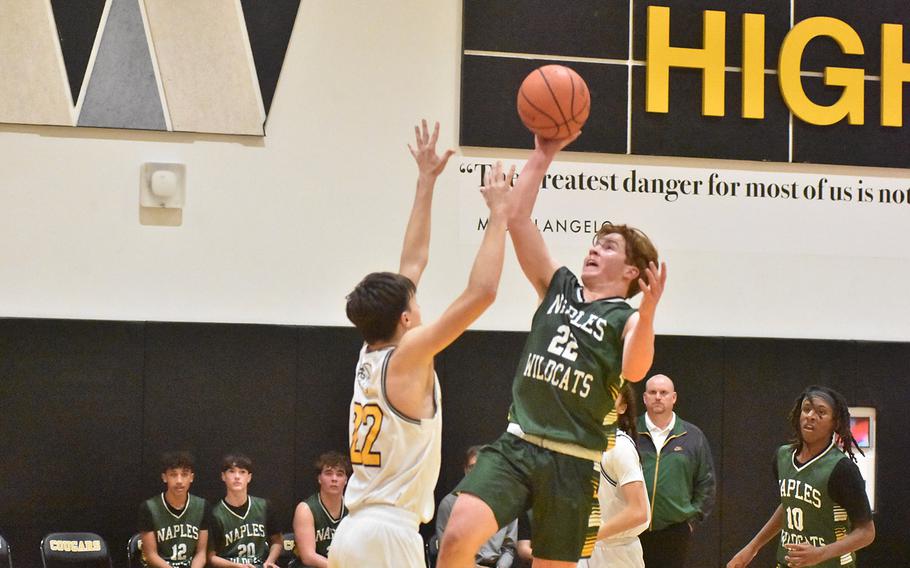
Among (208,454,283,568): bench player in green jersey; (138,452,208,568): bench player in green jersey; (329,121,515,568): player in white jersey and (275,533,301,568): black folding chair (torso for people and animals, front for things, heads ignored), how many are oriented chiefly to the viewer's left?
0

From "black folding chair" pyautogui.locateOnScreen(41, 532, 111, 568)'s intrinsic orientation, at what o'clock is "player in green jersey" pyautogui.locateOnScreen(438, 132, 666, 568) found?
The player in green jersey is roughly at 11 o'clock from the black folding chair.

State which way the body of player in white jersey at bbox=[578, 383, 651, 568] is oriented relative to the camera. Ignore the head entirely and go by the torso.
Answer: to the viewer's left

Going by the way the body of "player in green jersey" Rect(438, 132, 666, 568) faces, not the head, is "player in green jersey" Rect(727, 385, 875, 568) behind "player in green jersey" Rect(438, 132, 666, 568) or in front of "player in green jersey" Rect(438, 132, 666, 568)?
behind

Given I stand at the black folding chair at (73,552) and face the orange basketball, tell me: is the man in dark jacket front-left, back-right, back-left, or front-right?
front-left

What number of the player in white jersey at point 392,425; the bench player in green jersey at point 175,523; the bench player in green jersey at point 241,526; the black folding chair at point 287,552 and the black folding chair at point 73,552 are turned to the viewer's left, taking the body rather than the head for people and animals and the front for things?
0

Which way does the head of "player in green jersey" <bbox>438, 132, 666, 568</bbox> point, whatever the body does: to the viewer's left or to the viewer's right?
to the viewer's left

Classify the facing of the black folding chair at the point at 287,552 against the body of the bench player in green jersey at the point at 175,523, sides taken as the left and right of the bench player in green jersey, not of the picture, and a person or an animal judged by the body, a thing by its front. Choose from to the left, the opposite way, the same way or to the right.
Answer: the same way

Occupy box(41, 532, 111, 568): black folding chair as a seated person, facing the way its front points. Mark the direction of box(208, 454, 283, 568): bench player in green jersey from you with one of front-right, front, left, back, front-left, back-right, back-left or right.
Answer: left

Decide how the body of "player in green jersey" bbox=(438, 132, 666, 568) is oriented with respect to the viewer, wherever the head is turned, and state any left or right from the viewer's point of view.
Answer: facing the viewer and to the left of the viewer

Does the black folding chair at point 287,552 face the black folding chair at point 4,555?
no

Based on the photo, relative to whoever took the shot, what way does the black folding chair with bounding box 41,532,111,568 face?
facing the viewer

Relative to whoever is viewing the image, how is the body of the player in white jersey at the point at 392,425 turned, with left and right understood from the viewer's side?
facing away from the viewer and to the right of the viewer

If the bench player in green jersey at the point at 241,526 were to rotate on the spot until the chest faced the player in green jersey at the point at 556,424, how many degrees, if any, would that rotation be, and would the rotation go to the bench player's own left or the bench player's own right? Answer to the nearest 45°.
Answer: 0° — they already face them

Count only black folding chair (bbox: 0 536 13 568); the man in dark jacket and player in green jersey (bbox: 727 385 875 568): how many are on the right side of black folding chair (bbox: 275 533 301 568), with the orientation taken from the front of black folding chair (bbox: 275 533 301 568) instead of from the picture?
1

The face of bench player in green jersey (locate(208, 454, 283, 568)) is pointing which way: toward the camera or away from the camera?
toward the camera

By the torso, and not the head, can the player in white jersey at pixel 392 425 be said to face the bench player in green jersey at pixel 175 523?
no

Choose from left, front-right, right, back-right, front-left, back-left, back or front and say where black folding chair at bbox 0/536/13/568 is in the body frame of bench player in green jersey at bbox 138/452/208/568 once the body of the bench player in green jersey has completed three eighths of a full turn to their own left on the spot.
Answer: back-left

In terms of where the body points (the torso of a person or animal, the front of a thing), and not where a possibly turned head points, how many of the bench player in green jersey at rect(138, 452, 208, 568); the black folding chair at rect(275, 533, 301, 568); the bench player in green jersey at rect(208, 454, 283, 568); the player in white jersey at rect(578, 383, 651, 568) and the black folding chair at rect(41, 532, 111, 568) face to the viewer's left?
1

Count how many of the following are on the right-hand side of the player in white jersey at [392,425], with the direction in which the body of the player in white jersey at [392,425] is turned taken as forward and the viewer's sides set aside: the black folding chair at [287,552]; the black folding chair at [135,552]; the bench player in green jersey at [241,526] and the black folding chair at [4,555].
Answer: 0

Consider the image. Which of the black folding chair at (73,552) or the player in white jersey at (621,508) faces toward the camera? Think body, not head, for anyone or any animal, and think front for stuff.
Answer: the black folding chair
